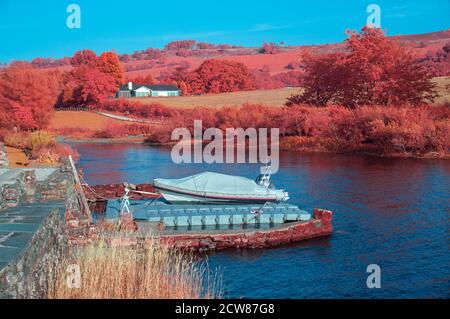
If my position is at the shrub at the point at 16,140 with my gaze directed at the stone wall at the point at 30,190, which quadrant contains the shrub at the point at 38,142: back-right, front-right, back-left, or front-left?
front-left

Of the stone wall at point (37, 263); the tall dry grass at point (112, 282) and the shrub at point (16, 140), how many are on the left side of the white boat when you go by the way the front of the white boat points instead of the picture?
2

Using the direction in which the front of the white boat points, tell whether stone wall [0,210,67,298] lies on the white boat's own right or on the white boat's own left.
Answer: on the white boat's own left

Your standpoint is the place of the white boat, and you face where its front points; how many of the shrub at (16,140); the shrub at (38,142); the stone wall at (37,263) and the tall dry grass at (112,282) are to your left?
2

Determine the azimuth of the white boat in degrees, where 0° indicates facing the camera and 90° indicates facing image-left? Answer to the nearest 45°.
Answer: approximately 90°

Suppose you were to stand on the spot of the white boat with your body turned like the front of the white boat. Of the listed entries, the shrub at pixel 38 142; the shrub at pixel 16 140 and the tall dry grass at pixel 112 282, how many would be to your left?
1

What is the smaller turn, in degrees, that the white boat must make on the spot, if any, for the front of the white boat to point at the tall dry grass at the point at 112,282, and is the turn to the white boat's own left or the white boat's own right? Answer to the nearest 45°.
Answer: approximately 90° to the white boat's own left

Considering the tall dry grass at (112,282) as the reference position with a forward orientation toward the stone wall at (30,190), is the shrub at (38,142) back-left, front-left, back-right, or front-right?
front-right

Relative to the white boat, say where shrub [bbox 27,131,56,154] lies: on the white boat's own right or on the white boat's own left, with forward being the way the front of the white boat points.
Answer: on the white boat's own right
